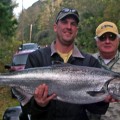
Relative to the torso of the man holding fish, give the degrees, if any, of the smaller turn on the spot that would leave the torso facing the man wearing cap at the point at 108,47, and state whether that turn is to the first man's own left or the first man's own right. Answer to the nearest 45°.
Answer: approximately 135° to the first man's own left

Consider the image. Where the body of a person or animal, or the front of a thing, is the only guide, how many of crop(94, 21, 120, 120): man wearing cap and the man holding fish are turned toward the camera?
2

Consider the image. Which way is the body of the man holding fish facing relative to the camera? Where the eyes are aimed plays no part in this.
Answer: toward the camera

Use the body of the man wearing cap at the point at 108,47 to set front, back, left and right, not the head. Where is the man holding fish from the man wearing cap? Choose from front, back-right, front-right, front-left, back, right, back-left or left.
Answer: front-right
